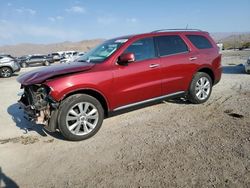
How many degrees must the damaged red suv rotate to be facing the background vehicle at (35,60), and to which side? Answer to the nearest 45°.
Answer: approximately 135° to its right

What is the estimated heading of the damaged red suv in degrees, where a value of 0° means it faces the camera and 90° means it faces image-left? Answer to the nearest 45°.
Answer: approximately 45°

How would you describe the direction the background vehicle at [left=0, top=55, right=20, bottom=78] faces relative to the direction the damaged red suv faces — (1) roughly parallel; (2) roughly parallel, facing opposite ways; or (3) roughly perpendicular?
roughly perpendicular

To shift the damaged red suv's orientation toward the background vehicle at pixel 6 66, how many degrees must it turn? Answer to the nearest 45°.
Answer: approximately 90° to its right
